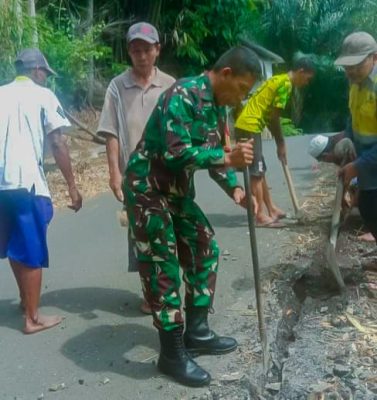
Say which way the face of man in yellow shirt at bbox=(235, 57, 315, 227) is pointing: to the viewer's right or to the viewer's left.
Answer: to the viewer's right

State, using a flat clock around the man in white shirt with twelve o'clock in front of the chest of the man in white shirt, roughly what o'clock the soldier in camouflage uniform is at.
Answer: The soldier in camouflage uniform is roughly at 3 o'clock from the man in white shirt.

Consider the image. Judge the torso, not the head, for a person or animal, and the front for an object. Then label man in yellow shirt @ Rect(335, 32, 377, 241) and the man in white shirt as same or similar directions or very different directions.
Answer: very different directions

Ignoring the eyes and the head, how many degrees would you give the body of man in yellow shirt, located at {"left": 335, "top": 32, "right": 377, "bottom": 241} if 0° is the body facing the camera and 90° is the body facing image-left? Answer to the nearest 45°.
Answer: approximately 45°

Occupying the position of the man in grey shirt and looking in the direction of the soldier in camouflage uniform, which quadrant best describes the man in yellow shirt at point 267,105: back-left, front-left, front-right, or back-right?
back-left

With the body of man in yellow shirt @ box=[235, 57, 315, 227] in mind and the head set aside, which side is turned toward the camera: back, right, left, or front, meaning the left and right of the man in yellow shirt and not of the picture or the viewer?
right

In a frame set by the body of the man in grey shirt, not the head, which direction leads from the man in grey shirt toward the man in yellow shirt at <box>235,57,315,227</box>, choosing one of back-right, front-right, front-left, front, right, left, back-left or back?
back-left

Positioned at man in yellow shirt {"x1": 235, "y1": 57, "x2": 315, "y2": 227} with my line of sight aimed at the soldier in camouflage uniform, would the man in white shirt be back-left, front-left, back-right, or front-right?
front-right

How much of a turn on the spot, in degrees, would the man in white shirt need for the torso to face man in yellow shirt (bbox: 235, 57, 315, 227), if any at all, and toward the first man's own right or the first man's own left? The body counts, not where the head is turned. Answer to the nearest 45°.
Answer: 0° — they already face them

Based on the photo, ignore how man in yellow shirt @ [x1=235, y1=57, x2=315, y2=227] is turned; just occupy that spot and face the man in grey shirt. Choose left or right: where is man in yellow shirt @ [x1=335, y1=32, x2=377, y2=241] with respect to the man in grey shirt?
left

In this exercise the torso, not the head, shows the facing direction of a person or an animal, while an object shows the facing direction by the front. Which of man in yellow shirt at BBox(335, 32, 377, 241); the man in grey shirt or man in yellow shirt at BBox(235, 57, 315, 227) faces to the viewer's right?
man in yellow shirt at BBox(235, 57, 315, 227)

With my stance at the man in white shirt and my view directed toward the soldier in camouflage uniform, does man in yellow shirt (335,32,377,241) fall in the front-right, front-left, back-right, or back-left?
front-left

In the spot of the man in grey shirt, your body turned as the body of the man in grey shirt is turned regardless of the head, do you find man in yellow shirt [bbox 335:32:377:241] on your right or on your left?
on your left

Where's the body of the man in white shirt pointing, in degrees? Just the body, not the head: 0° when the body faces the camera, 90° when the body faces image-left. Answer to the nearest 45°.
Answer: approximately 225°

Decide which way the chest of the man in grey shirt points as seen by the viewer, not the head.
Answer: toward the camera
